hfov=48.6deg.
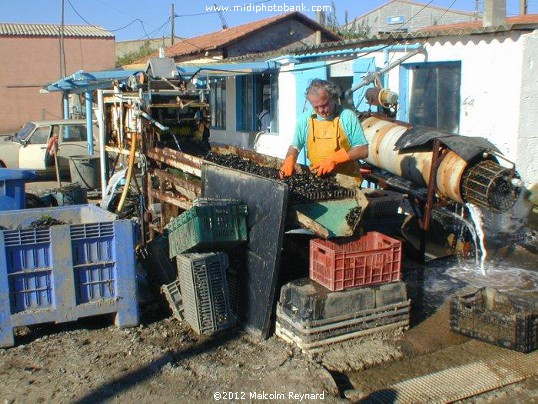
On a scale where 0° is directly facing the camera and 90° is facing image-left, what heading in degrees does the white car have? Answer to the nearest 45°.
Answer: approximately 90°

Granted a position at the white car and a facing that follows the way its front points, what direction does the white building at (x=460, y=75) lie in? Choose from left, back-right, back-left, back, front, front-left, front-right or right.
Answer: back-left

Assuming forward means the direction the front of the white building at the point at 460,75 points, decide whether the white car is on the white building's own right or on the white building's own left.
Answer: on the white building's own right

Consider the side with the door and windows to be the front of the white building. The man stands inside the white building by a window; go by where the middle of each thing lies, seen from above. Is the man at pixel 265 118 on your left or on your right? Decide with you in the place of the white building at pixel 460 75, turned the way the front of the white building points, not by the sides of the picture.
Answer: on your right

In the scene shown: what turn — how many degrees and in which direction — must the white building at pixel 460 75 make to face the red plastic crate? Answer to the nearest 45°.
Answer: approximately 45° to its left
